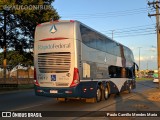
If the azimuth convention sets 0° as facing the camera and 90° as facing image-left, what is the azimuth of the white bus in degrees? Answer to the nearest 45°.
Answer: approximately 225°

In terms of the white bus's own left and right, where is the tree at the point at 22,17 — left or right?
on its left
